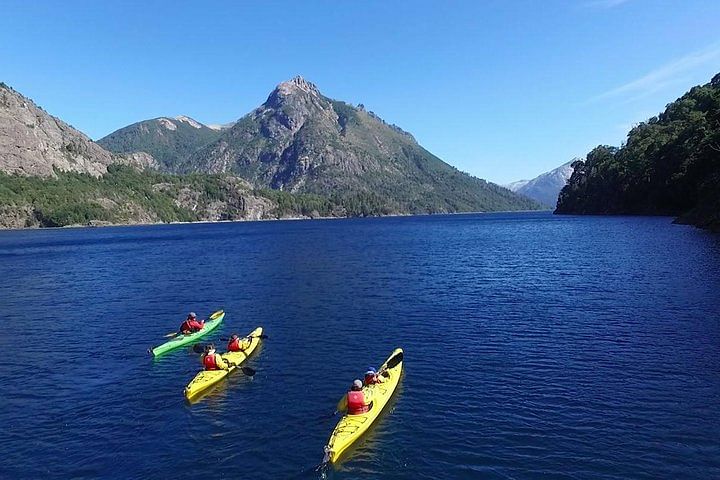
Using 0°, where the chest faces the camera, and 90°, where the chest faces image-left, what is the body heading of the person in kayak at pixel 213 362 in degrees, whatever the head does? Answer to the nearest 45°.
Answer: approximately 225°

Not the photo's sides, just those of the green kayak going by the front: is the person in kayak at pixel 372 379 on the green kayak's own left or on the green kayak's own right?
on the green kayak's own right

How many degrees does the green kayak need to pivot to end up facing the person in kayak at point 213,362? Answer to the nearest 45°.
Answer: approximately 135° to its right

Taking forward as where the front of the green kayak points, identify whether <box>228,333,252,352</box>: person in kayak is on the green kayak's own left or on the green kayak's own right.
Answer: on the green kayak's own right

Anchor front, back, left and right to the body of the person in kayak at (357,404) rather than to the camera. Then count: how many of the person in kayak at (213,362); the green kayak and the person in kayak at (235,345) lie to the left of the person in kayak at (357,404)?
3

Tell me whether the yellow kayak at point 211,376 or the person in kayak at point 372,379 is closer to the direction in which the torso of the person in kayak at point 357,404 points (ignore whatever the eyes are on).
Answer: the person in kayak

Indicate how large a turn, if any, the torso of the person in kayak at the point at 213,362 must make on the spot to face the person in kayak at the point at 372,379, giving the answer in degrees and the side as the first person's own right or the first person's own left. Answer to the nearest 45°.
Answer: approximately 90° to the first person's own right

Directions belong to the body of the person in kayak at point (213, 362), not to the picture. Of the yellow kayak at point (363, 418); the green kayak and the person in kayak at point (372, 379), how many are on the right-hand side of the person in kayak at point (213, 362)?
2

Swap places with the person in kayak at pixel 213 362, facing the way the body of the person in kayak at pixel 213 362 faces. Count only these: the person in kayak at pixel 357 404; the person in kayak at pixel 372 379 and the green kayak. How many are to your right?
2

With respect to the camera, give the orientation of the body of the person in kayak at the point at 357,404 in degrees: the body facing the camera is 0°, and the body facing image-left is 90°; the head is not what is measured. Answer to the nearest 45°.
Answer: approximately 225°
